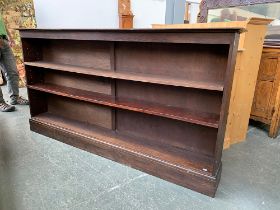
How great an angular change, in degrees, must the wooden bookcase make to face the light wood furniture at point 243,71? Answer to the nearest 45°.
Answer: approximately 135° to its left

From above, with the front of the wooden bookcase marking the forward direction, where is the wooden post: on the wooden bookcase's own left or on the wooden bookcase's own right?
on the wooden bookcase's own right

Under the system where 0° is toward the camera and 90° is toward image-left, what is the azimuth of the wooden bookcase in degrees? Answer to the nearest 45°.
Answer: approximately 45°

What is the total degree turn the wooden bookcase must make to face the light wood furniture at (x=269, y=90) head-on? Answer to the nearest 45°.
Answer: approximately 135° to its left
